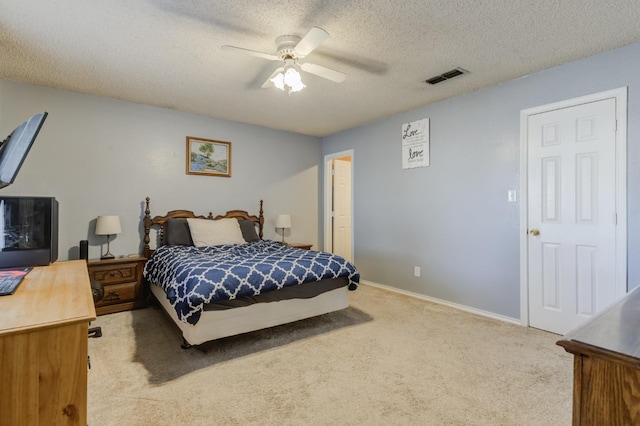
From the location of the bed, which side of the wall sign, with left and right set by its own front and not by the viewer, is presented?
front

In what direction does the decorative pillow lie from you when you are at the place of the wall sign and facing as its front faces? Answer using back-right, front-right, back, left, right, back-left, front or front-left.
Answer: front-right

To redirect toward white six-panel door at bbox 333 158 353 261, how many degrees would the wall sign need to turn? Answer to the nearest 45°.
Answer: approximately 90° to its right

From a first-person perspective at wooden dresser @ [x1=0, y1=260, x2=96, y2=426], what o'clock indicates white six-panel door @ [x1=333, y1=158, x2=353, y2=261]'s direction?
The white six-panel door is roughly at 11 o'clock from the wooden dresser.

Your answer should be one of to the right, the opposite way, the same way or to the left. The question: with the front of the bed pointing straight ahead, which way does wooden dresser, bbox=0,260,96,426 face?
to the left

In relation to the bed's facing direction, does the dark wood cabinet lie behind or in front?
in front

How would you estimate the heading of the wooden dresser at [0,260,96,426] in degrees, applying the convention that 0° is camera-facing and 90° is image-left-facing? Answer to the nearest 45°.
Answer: approximately 270°

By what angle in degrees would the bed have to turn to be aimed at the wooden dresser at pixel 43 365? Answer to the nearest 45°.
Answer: approximately 45° to its right

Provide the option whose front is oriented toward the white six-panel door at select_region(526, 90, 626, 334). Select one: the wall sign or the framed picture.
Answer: the framed picture

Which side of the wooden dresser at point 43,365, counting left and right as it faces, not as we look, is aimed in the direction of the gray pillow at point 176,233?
left

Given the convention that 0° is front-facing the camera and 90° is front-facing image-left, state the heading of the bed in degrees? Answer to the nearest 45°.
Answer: approximately 315°

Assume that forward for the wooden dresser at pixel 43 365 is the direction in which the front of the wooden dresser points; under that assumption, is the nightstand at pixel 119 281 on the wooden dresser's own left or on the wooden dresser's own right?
on the wooden dresser's own left

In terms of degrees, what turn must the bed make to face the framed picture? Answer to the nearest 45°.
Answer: approximately 135° to its left
